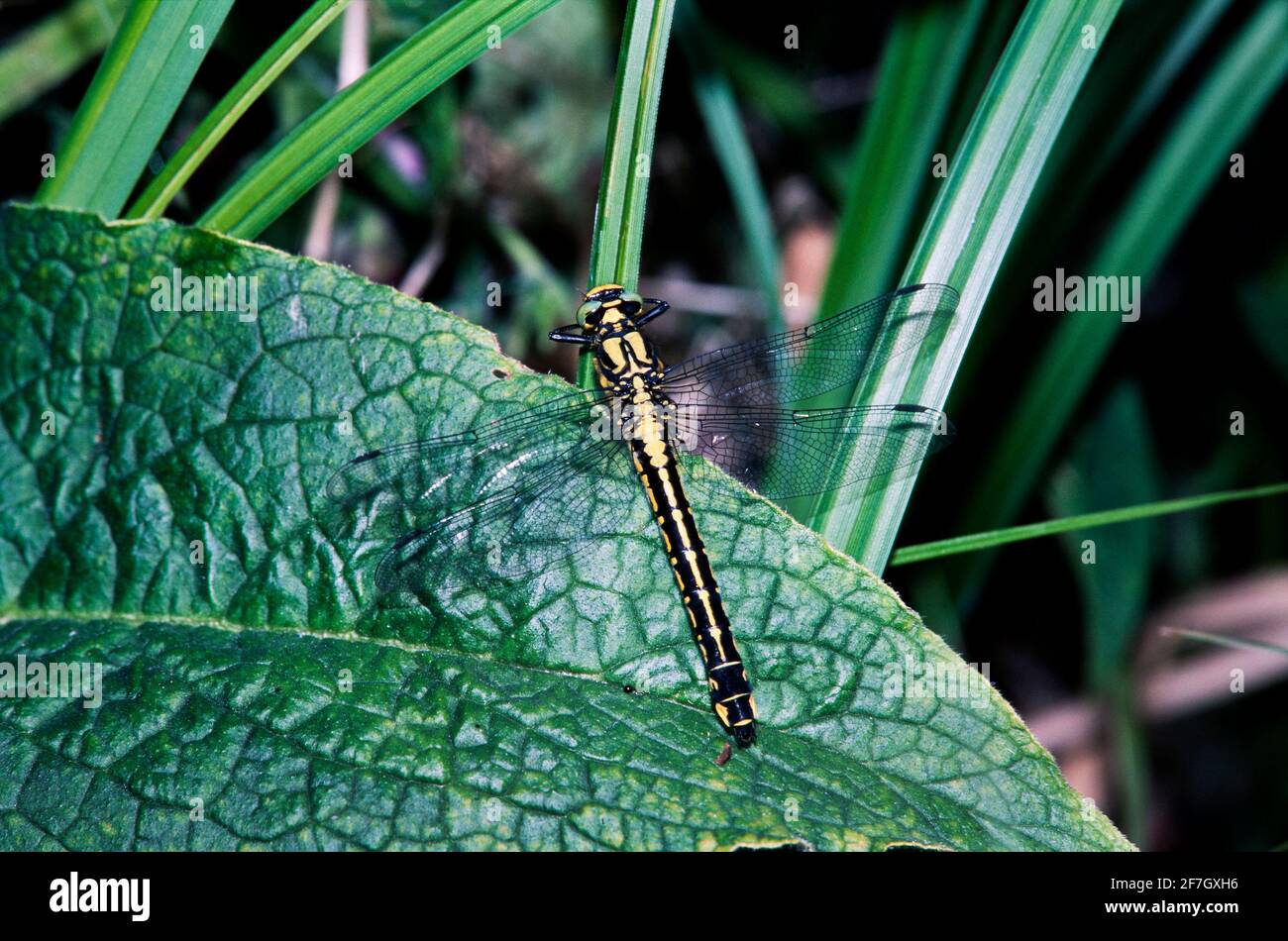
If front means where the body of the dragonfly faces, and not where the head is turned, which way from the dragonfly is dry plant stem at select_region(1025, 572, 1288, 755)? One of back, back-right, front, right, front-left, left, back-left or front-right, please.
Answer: front-right

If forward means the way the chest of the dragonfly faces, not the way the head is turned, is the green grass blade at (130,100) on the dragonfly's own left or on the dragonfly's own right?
on the dragonfly's own left

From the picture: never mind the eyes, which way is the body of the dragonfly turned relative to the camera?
away from the camera

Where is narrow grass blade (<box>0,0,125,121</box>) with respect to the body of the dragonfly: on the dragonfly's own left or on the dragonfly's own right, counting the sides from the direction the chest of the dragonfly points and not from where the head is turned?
on the dragonfly's own left

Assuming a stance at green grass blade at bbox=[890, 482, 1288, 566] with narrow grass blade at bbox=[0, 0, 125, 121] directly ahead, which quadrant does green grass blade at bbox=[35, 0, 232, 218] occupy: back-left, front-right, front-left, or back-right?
front-left

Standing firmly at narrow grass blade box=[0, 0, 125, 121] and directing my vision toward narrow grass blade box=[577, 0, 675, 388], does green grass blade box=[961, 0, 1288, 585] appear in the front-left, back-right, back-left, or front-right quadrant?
front-left
